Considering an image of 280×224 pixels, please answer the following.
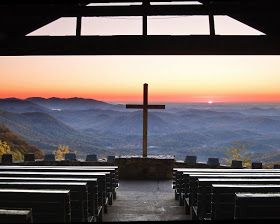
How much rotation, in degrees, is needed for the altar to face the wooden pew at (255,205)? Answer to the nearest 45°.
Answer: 0° — it already faces it

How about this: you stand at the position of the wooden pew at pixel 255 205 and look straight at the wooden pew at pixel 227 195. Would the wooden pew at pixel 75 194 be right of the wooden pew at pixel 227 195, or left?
left

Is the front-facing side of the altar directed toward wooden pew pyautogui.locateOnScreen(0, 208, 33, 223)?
yes

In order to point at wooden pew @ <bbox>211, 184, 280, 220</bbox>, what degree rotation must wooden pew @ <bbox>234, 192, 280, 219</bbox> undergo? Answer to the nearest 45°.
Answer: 0° — it already faces it

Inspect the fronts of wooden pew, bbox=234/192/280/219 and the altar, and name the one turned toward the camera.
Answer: the altar

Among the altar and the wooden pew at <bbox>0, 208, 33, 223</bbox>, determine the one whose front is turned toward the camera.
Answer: the altar

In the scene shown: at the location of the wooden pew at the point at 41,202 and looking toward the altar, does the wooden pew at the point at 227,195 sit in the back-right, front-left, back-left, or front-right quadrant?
front-right

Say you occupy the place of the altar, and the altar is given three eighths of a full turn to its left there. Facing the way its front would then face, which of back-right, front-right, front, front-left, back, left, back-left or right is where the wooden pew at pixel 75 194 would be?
back-right

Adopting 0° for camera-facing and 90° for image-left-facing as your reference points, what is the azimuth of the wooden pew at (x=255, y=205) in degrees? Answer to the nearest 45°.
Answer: approximately 180°

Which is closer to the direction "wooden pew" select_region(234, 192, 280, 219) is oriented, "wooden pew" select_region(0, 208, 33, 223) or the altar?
the altar

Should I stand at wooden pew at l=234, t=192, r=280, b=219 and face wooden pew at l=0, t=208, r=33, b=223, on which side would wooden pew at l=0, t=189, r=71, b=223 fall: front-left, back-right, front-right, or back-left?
front-right

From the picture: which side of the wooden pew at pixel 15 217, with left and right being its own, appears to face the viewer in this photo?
back

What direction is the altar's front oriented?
toward the camera

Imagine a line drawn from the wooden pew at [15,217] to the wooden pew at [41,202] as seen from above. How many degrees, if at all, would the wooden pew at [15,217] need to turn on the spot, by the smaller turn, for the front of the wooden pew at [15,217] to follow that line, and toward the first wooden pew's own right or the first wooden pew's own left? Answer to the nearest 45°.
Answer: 0° — it already faces it

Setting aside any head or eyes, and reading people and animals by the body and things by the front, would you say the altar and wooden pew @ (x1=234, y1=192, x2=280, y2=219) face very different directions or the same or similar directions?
very different directions

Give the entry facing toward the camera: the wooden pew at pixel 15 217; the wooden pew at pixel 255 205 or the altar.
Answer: the altar

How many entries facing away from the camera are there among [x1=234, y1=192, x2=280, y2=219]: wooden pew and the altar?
1

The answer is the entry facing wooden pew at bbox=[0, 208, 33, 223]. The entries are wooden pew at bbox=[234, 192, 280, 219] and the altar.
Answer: the altar

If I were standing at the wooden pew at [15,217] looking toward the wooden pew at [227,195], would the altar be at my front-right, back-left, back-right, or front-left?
front-left
